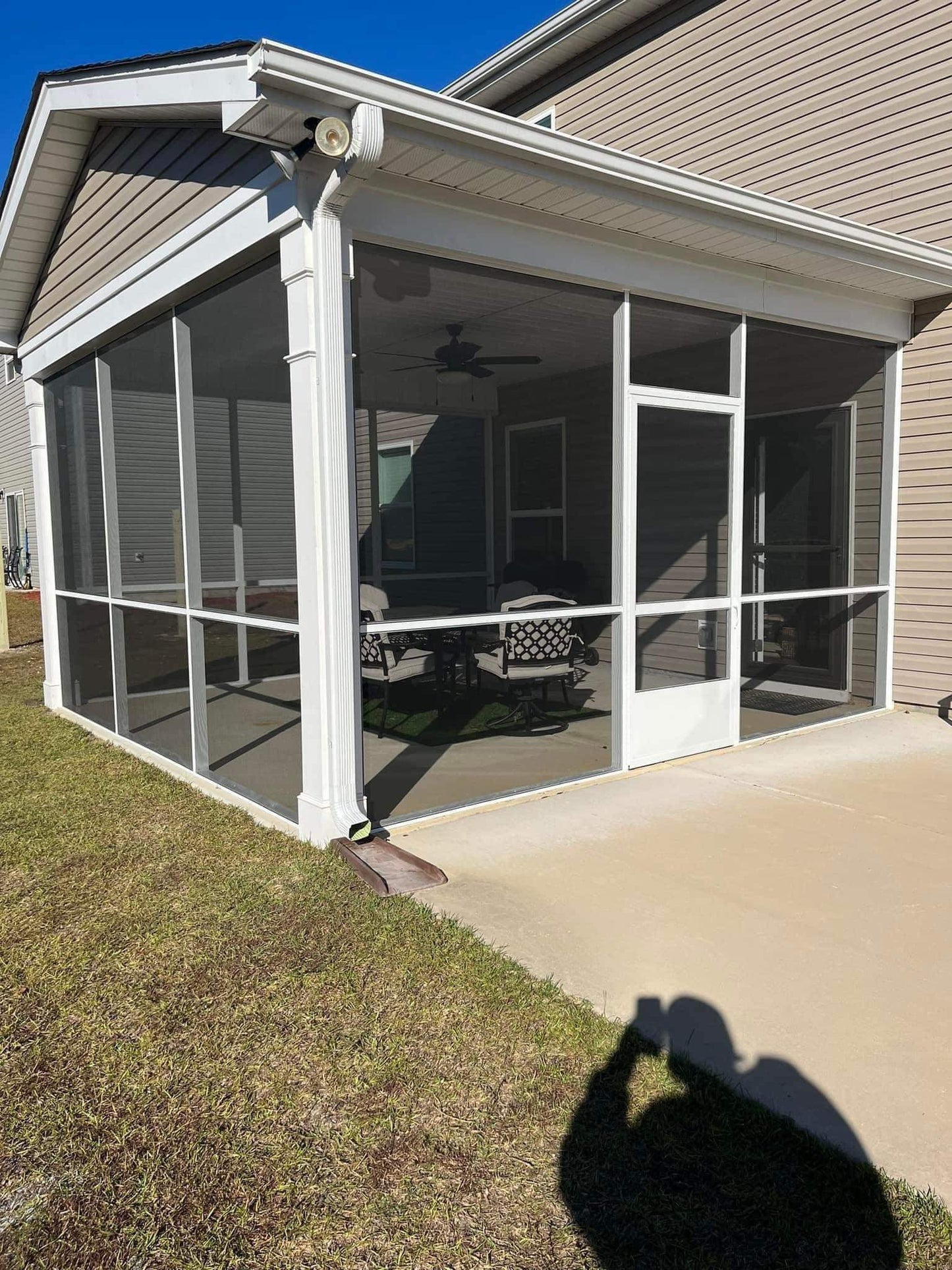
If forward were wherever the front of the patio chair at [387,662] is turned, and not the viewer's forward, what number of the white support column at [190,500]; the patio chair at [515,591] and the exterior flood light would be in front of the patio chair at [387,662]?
1

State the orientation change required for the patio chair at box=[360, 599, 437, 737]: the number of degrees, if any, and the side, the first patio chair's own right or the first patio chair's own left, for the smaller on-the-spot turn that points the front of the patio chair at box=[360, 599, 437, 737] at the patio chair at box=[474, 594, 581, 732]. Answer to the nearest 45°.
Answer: approximately 45° to the first patio chair's own right

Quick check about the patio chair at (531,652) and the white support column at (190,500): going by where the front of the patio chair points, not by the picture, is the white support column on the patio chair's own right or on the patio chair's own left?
on the patio chair's own left

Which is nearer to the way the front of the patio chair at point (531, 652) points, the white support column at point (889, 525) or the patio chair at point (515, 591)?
the patio chair

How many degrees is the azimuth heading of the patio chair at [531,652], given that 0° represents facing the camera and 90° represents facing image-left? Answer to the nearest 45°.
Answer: approximately 135°

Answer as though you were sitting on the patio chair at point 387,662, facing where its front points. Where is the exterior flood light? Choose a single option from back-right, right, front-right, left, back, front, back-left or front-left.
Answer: back-right

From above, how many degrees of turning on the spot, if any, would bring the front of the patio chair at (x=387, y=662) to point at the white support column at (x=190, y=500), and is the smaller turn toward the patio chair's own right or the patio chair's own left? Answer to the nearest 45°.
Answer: approximately 180°

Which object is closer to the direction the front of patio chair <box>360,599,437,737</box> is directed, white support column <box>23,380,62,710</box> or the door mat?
the door mat

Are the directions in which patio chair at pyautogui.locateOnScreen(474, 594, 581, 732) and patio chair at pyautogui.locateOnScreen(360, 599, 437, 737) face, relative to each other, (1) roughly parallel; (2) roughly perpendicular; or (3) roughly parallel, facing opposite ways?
roughly perpendicular

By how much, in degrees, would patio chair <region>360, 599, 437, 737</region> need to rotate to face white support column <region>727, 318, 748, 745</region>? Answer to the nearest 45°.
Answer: approximately 45° to its right

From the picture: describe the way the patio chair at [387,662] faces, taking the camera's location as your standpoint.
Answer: facing away from the viewer and to the right of the viewer

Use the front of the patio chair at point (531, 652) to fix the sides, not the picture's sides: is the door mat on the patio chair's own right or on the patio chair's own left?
on the patio chair's own right

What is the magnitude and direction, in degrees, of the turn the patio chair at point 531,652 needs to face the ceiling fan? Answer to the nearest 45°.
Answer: approximately 45° to its right
